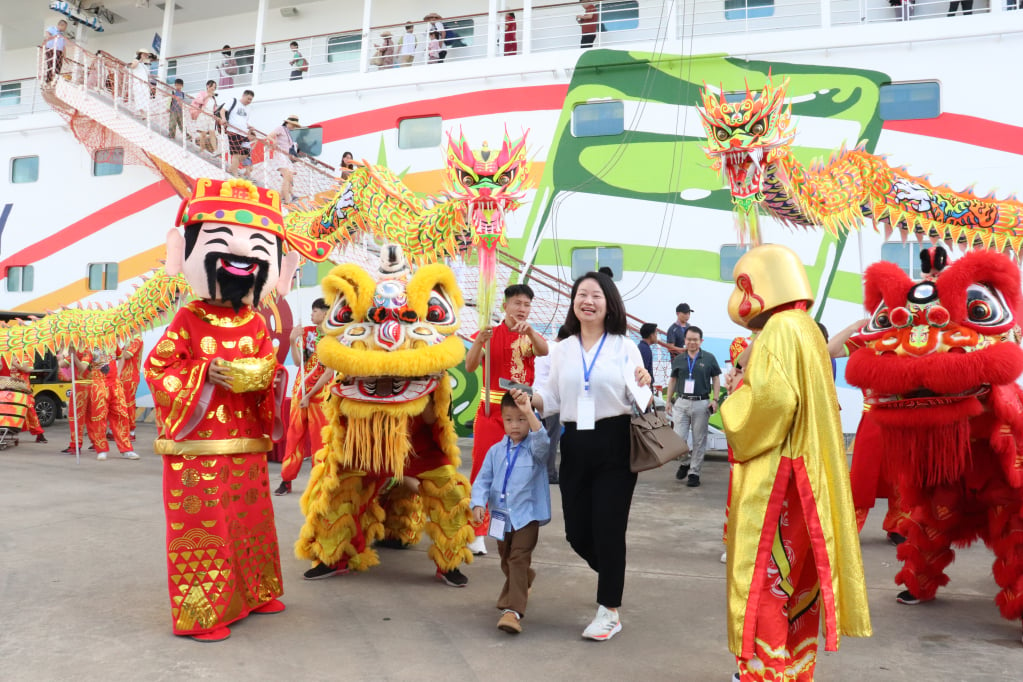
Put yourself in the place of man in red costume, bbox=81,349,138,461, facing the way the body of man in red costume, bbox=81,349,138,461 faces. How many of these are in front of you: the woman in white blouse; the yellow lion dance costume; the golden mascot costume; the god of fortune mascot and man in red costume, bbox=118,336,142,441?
4

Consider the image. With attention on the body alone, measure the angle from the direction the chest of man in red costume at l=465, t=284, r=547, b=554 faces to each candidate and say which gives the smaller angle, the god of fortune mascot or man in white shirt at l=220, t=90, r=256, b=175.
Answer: the god of fortune mascot

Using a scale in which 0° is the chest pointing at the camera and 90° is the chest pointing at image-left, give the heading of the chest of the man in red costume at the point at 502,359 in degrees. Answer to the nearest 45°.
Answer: approximately 0°

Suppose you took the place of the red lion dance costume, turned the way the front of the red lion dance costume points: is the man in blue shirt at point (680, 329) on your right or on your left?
on your right

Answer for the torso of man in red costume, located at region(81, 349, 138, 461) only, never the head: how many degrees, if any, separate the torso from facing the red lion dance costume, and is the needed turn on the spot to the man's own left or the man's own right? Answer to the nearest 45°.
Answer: approximately 45° to the man's own left

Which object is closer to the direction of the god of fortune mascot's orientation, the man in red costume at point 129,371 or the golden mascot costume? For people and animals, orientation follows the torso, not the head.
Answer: the golden mascot costume

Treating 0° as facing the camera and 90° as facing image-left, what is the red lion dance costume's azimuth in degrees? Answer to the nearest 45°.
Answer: approximately 45°

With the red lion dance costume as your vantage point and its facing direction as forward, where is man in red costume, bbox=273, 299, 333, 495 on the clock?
The man in red costume is roughly at 2 o'clock from the red lion dance costume.
